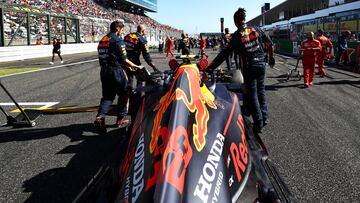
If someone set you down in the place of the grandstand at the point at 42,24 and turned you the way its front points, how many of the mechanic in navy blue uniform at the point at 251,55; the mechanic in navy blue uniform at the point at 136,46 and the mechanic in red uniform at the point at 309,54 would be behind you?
0

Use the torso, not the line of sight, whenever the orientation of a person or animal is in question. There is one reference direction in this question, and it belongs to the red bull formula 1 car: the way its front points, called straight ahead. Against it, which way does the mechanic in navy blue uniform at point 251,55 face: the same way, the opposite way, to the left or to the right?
the same way

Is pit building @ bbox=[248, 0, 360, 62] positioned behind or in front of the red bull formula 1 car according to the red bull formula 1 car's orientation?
in front

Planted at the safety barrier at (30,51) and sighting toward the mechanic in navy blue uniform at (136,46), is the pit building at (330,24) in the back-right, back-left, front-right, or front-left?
front-left

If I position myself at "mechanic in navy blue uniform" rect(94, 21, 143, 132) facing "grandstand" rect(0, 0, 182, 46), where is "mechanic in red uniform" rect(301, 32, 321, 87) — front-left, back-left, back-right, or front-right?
front-right

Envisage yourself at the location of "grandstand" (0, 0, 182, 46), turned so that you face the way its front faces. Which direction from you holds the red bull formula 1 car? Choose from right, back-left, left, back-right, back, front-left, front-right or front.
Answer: front-right

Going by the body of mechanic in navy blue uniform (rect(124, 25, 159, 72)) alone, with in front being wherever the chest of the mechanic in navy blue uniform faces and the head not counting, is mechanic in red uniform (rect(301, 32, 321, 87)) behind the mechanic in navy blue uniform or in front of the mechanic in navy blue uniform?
in front

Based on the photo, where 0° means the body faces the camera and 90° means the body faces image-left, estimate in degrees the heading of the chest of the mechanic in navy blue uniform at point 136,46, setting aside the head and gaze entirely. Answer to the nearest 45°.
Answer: approximately 225°

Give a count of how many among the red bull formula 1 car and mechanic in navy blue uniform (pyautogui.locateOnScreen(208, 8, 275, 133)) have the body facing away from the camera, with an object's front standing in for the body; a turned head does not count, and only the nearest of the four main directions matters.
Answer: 2

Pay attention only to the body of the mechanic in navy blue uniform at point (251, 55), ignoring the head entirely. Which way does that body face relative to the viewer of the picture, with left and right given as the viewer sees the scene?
facing away from the viewer

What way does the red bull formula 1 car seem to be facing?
away from the camera

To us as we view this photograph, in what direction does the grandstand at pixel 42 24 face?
facing the viewer and to the right of the viewer

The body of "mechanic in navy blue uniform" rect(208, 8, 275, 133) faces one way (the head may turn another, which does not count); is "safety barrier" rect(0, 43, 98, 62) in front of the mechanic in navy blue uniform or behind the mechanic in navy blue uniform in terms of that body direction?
in front
